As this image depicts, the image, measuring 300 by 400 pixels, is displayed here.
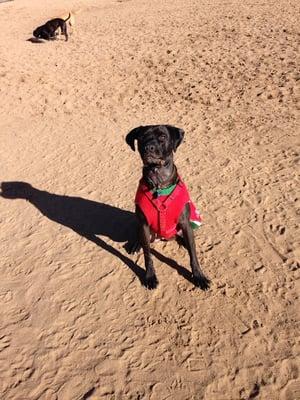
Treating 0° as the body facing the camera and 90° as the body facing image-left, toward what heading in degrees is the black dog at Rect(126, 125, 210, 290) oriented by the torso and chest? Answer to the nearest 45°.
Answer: approximately 0°

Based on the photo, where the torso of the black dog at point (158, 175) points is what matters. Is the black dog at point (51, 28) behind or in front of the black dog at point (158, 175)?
behind

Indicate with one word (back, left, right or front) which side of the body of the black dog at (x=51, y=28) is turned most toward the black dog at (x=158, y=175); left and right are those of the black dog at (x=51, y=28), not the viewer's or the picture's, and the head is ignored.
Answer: left

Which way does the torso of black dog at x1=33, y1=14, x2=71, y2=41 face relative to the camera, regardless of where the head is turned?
to the viewer's left

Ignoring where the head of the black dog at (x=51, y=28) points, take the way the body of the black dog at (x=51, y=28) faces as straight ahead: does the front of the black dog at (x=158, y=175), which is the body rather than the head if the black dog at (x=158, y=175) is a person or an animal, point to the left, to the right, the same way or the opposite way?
to the left

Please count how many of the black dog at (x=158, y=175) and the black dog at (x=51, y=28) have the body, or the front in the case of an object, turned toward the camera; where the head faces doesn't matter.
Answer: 1
